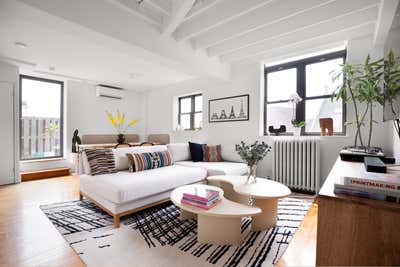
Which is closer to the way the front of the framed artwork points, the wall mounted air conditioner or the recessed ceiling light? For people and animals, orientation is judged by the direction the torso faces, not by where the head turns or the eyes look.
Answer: the recessed ceiling light

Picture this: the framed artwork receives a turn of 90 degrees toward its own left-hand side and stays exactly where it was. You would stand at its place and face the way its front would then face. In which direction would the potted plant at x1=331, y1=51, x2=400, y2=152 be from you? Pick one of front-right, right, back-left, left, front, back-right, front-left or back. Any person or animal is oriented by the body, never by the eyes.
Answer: front

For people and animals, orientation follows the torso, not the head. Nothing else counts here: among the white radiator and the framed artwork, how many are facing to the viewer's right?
0

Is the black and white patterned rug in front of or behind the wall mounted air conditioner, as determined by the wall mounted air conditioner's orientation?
in front

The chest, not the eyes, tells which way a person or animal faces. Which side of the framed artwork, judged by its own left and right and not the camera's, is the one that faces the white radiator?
left

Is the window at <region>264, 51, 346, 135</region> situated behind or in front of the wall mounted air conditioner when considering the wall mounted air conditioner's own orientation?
in front

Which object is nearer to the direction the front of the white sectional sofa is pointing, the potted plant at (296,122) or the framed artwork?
the potted plant

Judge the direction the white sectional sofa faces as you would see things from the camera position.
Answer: facing the viewer and to the right of the viewer

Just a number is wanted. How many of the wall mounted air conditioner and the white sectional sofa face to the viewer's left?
0
